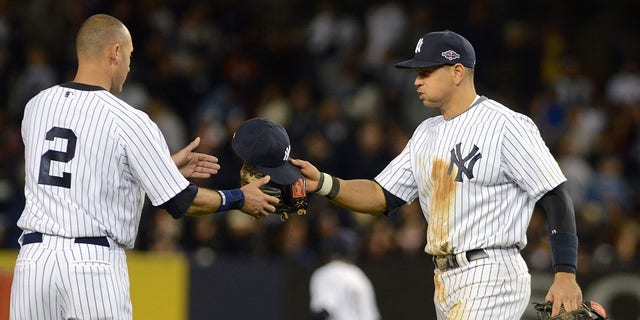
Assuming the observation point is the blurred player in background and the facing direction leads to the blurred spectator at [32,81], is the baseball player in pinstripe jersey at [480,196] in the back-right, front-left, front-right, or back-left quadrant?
back-left

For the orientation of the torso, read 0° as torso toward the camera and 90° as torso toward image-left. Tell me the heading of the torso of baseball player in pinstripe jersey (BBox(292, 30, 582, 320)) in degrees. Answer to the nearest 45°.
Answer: approximately 45°

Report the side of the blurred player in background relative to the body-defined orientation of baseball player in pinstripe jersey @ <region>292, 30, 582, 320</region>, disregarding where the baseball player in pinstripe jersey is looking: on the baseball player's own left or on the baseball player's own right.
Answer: on the baseball player's own right

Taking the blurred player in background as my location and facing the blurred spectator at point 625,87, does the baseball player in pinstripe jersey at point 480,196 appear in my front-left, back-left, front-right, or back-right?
back-right

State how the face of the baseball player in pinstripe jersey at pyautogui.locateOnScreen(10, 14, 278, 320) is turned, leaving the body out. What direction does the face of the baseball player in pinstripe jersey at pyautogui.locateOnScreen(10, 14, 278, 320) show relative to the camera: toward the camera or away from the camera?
away from the camera

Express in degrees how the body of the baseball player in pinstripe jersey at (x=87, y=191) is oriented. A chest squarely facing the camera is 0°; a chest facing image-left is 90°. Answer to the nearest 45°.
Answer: approximately 225°
